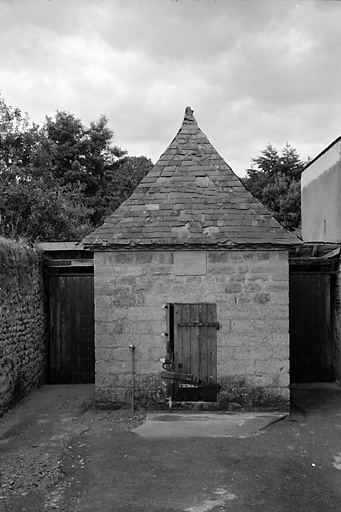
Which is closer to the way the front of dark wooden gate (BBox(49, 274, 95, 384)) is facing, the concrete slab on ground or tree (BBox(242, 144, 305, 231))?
the concrete slab on ground

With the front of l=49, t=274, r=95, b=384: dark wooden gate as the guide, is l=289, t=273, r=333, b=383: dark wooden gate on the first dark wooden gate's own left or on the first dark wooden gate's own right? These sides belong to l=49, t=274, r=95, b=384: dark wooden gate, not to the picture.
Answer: on the first dark wooden gate's own left

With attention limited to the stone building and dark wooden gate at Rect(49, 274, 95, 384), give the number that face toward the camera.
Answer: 2

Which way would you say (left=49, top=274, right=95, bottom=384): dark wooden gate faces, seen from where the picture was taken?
facing the viewer

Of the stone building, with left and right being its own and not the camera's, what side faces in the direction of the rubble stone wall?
right

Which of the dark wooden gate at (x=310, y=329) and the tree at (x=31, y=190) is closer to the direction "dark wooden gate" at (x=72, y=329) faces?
the dark wooden gate

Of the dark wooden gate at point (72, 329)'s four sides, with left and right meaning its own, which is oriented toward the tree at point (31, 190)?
back

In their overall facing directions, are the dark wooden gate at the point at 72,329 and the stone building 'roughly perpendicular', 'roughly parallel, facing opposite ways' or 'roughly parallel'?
roughly parallel

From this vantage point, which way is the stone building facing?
toward the camera

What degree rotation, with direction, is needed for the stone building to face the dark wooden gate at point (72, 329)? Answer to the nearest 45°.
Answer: approximately 135° to its right
